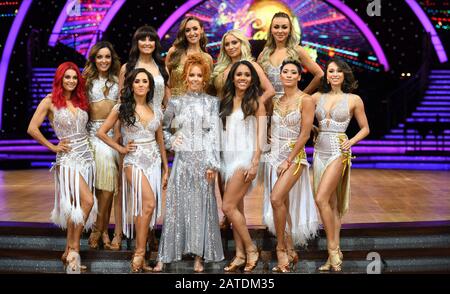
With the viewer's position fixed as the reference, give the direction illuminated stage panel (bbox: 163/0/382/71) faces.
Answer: facing the viewer

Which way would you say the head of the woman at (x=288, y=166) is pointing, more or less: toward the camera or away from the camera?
toward the camera

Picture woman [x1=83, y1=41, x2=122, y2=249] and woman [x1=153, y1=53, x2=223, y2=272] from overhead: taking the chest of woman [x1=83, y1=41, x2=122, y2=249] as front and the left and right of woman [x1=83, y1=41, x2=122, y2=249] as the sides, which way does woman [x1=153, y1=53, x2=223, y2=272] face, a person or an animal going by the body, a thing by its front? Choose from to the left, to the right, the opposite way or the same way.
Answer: the same way

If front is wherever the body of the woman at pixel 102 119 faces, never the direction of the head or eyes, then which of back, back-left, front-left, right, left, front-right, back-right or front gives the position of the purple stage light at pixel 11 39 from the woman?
back

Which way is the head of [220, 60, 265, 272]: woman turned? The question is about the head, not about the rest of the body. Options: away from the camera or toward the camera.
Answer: toward the camera

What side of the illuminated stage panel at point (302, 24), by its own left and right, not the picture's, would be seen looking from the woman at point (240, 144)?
front

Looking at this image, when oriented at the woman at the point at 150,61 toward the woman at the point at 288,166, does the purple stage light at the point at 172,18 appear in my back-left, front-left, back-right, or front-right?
back-left

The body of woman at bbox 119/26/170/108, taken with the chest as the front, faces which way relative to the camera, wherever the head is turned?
toward the camera

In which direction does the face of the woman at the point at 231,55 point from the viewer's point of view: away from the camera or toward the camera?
toward the camera

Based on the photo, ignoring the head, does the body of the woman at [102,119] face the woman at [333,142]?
no

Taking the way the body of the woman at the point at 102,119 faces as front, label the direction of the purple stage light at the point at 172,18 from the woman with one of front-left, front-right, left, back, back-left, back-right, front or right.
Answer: back

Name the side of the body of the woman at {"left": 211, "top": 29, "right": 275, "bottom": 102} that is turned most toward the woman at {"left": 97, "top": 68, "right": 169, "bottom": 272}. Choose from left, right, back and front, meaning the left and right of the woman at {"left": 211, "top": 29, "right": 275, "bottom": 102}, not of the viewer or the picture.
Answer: front

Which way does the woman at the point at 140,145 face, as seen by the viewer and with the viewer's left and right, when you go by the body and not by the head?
facing the viewer and to the right of the viewer

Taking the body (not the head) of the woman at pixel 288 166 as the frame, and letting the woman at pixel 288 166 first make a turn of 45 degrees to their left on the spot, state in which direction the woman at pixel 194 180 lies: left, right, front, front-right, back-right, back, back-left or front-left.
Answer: right
